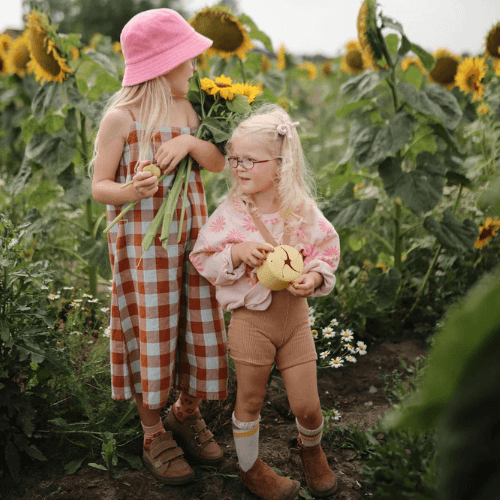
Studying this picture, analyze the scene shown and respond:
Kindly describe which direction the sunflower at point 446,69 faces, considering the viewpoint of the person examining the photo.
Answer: facing the viewer

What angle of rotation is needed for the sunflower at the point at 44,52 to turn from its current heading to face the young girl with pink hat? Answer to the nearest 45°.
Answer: approximately 45° to its left

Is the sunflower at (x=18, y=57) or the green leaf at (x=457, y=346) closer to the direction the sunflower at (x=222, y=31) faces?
the green leaf

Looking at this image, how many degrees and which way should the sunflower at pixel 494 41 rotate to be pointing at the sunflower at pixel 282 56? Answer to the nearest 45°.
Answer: approximately 135° to its right

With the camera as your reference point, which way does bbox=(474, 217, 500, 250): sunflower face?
facing the viewer and to the left of the viewer

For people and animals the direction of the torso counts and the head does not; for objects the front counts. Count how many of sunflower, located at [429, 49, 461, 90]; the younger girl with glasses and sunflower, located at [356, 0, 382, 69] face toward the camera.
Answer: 2

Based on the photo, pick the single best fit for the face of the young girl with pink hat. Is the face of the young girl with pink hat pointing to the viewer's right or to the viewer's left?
to the viewer's right

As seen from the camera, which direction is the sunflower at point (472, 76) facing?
toward the camera

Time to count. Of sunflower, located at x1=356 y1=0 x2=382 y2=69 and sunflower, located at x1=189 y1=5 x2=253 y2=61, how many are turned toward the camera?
1

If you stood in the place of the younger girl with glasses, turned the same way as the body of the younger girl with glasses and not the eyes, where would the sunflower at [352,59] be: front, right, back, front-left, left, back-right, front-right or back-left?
back
